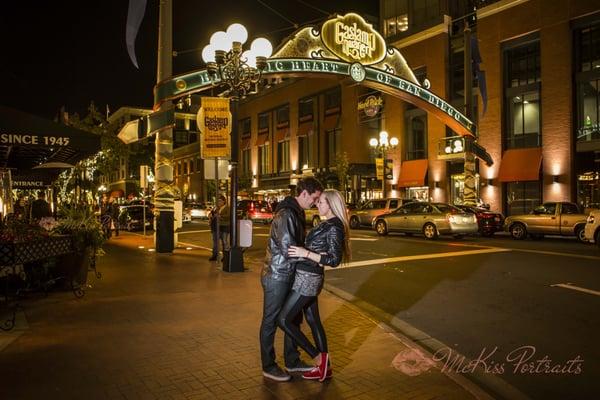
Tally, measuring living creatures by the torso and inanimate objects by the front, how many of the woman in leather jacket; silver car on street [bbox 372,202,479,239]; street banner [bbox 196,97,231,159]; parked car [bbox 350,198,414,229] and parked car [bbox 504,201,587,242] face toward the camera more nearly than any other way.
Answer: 1

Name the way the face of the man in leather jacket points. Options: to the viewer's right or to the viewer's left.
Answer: to the viewer's right

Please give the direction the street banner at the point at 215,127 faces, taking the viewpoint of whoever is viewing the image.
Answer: facing the viewer

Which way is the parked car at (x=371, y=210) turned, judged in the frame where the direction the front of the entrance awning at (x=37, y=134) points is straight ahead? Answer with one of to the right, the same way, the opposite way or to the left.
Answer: the opposite way

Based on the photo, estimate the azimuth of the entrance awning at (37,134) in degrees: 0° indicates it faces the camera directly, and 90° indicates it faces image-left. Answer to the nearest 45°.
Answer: approximately 315°

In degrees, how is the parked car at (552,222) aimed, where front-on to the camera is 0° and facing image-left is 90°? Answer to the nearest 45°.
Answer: approximately 90°

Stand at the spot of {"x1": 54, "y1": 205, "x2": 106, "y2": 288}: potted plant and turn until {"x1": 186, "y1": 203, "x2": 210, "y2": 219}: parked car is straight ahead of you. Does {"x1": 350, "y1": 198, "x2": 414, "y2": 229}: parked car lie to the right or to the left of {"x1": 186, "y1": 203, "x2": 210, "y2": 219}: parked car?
right

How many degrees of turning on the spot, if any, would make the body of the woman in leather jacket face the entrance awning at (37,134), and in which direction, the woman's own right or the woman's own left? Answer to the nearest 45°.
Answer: approximately 45° to the woman's own right

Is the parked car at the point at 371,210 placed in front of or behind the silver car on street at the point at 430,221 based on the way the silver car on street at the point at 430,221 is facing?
in front

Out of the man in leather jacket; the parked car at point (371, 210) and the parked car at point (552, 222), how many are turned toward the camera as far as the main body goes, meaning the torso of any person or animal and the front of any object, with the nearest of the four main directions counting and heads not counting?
0

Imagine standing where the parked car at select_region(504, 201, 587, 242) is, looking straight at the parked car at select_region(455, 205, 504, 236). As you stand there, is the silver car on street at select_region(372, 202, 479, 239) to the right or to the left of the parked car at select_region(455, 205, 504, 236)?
left

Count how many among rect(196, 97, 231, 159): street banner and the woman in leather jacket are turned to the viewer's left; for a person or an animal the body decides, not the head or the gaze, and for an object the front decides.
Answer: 1

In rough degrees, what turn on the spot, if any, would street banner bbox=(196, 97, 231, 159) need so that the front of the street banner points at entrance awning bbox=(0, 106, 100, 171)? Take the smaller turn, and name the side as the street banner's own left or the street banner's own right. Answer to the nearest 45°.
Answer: approximately 45° to the street banner's own right

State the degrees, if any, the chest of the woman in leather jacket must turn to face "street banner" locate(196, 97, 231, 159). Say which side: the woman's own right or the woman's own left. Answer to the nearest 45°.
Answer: approximately 90° to the woman's own right

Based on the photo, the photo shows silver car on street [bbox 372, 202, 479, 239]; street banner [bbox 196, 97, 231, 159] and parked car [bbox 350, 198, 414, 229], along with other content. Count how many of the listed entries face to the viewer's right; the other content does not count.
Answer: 0

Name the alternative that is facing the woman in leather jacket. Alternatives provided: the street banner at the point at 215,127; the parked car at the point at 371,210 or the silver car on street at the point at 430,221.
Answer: the street banner

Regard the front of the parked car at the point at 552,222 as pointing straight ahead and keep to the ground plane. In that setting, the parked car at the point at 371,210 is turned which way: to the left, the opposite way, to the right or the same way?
the same way

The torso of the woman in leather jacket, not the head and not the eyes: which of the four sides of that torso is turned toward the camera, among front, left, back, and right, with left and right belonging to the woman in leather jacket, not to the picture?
left

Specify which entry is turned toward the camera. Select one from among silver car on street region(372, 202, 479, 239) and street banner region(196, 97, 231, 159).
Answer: the street banner

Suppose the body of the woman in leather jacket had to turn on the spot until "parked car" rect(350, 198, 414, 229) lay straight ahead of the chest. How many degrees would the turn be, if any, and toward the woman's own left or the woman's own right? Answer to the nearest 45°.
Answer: approximately 90° to the woman's own right
